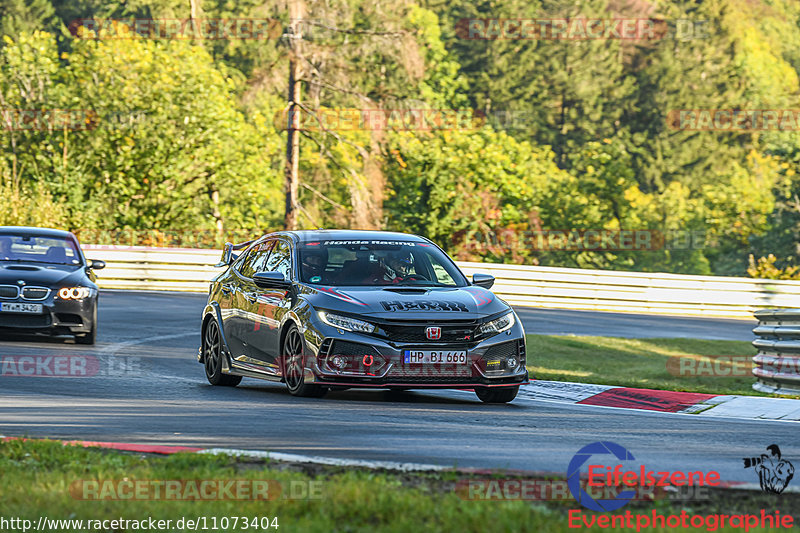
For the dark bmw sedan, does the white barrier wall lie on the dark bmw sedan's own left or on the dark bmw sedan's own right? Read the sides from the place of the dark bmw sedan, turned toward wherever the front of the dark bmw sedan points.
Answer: on the dark bmw sedan's own left

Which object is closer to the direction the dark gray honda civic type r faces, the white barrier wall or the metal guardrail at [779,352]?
the metal guardrail

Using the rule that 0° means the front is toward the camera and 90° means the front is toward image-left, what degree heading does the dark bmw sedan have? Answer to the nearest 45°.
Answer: approximately 0°

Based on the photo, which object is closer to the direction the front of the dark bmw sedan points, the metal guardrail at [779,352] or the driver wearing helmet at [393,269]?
the driver wearing helmet

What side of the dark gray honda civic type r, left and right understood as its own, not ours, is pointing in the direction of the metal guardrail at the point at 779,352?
left

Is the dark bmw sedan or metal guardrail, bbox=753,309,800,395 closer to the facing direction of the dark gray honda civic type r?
the metal guardrail

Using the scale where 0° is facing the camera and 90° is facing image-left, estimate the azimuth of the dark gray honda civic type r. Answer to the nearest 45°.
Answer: approximately 315°

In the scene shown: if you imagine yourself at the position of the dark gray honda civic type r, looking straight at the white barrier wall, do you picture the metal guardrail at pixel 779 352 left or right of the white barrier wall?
right

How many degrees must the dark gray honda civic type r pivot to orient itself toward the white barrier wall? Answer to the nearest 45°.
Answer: approximately 135° to its left

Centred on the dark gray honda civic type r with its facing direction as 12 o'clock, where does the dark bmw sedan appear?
The dark bmw sedan is roughly at 6 o'clock from the dark gray honda civic type r.
